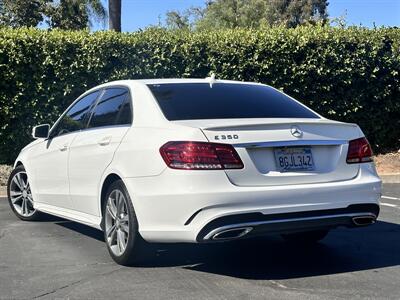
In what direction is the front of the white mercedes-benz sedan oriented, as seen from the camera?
facing away from the viewer and to the left of the viewer

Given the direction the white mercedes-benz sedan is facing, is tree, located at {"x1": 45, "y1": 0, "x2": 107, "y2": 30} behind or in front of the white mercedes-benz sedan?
in front

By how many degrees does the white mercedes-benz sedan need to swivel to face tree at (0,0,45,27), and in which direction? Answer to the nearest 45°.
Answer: approximately 45° to its right

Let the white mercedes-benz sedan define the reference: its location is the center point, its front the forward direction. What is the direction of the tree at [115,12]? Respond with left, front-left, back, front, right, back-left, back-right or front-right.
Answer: front-right
